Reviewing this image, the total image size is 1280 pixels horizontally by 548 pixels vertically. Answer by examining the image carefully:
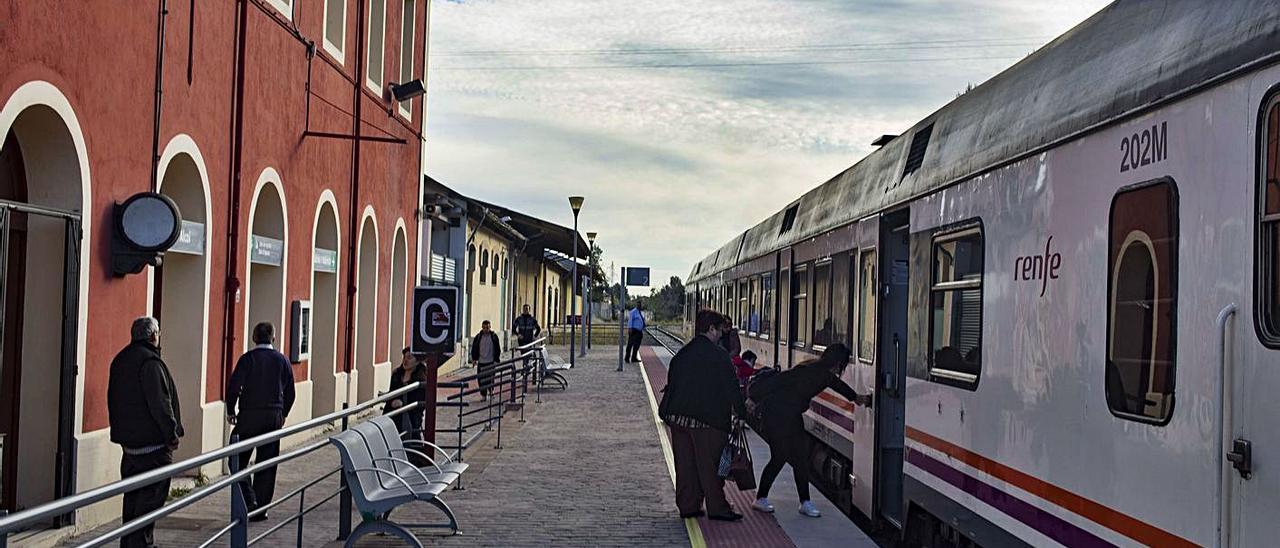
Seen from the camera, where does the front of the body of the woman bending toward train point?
to the viewer's right

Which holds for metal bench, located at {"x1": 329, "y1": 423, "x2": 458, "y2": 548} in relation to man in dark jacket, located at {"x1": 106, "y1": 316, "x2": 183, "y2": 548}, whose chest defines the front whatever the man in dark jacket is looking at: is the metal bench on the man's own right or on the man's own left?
on the man's own right

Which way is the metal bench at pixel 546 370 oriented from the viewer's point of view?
to the viewer's right

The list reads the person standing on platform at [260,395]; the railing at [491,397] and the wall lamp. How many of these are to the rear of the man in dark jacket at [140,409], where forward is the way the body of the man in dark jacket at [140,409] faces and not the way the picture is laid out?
0

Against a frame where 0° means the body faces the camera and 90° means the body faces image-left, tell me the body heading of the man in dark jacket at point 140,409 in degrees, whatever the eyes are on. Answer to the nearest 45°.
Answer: approximately 225°

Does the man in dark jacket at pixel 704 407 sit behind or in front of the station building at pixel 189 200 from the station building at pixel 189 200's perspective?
in front

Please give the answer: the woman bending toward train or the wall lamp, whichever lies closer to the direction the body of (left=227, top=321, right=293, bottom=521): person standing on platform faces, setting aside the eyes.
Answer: the wall lamp

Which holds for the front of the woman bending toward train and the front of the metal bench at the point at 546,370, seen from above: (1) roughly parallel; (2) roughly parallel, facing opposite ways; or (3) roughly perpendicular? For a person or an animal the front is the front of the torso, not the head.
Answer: roughly parallel

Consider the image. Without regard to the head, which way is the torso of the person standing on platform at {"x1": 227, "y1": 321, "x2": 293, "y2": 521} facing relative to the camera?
away from the camera

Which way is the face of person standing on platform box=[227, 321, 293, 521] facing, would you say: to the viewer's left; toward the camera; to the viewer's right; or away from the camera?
away from the camera

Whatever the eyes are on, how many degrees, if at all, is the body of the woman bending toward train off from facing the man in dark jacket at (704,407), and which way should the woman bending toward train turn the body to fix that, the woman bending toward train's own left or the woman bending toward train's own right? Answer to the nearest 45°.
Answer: approximately 135° to the woman bending toward train's own right

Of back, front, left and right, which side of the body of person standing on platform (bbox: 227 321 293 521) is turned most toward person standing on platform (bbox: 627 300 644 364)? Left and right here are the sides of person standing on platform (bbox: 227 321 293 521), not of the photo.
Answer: front

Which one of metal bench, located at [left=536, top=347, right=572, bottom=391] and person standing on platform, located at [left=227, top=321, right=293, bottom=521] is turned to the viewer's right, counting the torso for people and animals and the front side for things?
the metal bench

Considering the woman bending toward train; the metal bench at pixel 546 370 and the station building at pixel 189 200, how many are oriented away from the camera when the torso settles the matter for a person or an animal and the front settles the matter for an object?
0

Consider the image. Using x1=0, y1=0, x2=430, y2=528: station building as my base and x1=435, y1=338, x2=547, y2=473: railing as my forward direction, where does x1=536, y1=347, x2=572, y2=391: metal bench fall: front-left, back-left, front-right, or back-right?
front-left

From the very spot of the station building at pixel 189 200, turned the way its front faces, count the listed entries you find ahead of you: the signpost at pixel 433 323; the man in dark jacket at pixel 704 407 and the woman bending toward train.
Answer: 3

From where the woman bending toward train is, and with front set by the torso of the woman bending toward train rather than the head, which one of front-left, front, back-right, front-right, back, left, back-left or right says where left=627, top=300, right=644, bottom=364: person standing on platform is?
left
